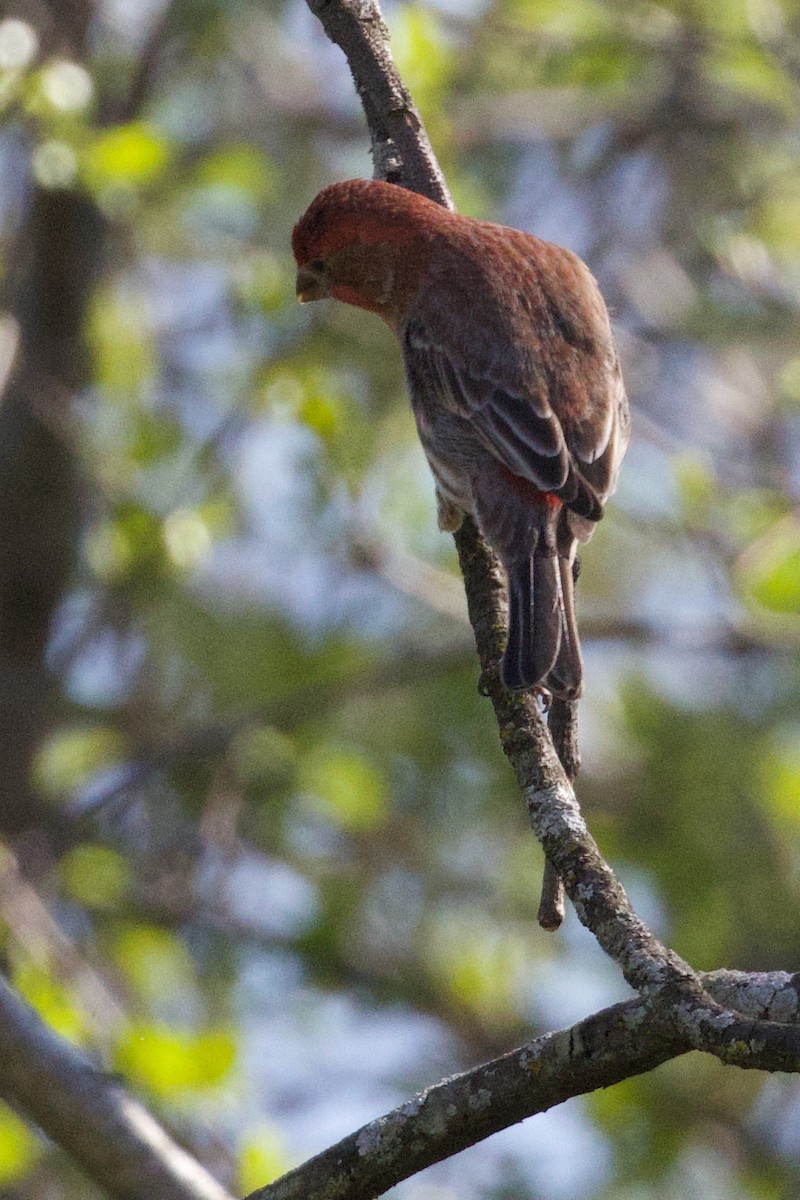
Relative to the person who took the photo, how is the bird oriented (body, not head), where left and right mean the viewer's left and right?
facing away from the viewer and to the left of the viewer

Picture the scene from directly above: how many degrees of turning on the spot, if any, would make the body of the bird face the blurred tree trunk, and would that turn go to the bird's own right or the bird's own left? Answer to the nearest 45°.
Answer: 0° — it already faces it

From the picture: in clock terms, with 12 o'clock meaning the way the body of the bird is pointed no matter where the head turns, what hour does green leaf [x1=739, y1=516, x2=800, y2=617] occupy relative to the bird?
The green leaf is roughly at 2 o'clock from the bird.

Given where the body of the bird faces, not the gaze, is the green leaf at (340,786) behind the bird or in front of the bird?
in front

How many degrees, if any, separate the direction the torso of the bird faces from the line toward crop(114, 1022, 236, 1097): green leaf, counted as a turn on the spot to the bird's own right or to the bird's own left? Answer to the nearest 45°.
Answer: approximately 45° to the bird's own left
